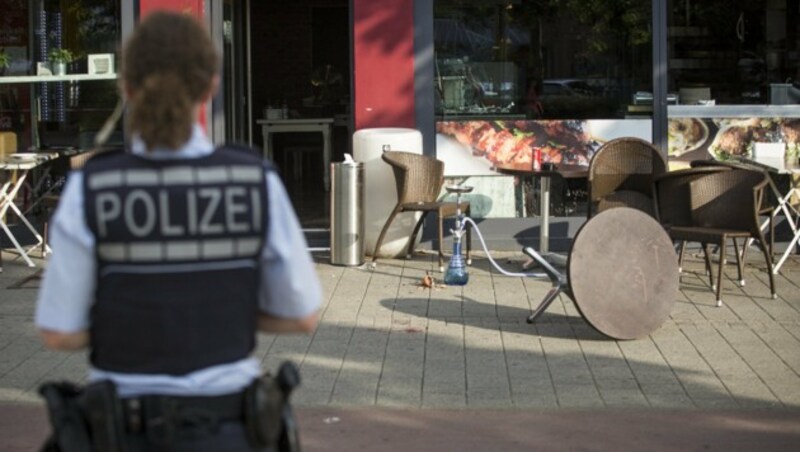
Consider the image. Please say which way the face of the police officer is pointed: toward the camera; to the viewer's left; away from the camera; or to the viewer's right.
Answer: away from the camera

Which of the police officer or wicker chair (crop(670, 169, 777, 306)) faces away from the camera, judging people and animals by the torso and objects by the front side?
the police officer

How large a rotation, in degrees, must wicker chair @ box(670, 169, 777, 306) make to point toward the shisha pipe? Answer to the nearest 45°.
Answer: approximately 45° to its right

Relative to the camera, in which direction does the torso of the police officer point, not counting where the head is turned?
away from the camera

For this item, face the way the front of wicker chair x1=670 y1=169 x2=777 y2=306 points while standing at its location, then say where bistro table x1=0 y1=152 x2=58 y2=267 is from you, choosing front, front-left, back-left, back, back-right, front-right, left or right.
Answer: front-right

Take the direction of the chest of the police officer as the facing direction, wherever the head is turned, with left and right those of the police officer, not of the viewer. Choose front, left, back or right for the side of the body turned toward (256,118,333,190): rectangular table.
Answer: front

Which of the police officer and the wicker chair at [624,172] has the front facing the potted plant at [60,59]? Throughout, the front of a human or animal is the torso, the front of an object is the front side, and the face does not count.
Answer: the police officer

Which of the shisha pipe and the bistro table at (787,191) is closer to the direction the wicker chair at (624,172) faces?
the shisha pipe

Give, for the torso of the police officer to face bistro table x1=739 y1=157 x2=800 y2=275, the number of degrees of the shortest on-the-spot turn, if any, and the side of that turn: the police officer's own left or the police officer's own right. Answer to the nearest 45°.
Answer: approximately 45° to the police officer's own right

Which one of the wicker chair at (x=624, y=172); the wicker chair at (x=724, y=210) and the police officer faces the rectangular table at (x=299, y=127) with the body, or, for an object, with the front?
the police officer

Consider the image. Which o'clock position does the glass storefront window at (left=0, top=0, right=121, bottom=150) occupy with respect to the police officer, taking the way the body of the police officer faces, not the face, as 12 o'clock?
The glass storefront window is roughly at 12 o'clock from the police officer.
